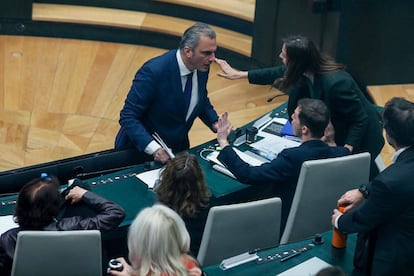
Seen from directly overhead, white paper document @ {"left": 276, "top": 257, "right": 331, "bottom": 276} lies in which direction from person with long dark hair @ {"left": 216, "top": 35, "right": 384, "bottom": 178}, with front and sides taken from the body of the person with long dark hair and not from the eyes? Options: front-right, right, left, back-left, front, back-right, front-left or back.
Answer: left

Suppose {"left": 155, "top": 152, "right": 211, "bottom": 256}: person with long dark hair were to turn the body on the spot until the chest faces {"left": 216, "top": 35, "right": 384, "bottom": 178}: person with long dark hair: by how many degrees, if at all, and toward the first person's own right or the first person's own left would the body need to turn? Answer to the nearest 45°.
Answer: approximately 45° to the first person's own right

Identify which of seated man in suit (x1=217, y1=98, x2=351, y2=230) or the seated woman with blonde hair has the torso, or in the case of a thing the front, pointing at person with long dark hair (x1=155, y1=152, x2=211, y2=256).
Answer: the seated woman with blonde hair

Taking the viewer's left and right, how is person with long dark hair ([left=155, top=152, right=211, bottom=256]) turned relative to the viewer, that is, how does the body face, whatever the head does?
facing away from the viewer

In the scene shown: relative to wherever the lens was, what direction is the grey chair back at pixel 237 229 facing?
facing away from the viewer and to the left of the viewer

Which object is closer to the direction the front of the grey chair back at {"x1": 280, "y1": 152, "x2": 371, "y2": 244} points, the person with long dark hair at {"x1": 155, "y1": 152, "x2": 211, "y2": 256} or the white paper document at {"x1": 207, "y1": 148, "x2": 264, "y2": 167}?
the white paper document

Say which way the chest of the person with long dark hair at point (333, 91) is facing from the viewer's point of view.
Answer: to the viewer's left

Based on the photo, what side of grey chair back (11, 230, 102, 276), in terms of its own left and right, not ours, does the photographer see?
back

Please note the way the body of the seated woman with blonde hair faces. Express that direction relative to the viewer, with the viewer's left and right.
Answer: facing away from the viewer

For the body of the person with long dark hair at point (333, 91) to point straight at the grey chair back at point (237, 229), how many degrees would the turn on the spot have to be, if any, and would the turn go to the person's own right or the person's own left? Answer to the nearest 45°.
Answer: approximately 90° to the person's own left

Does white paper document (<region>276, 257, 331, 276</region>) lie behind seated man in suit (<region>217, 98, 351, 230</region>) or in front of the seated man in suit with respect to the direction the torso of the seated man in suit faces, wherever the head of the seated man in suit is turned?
behind

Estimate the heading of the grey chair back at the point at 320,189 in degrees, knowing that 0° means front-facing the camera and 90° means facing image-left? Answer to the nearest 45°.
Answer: approximately 135°

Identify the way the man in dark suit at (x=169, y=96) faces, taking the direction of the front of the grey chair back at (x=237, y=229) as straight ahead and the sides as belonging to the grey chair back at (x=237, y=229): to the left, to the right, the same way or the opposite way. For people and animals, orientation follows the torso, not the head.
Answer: the opposite way

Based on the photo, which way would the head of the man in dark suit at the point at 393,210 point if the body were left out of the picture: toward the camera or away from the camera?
away from the camera

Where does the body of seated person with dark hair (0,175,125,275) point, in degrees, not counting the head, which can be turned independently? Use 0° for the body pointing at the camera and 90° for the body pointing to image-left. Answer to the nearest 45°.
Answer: approximately 180°

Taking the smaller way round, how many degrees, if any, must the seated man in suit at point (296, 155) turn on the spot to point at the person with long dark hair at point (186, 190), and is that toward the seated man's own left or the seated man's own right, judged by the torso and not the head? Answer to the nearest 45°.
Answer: approximately 90° to the seated man's own left

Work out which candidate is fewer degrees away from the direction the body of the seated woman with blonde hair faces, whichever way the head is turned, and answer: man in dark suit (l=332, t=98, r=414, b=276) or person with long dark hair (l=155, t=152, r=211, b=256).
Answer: the person with long dark hair
